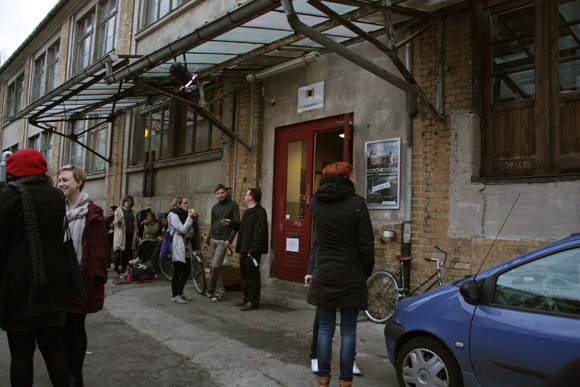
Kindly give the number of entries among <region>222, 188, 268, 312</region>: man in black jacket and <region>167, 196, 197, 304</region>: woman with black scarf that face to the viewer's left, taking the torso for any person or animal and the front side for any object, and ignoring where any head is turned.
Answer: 1

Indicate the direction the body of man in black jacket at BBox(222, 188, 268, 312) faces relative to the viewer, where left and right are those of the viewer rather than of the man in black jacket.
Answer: facing to the left of the viewer

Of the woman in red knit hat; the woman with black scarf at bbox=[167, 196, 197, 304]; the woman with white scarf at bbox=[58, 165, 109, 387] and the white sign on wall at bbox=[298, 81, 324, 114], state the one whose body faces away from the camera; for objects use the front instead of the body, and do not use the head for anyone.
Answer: the woman in red knit hat

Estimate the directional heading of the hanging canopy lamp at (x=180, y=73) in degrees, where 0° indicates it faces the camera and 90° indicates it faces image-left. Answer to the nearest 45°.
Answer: approximately 270°

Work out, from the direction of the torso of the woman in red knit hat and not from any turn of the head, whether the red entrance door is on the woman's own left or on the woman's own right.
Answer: on the woman's own right

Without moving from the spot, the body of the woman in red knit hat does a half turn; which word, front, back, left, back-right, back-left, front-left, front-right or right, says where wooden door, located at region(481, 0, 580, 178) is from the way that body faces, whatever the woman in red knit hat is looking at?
left

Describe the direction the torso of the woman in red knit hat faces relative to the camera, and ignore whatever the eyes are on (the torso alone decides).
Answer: away from the camera
